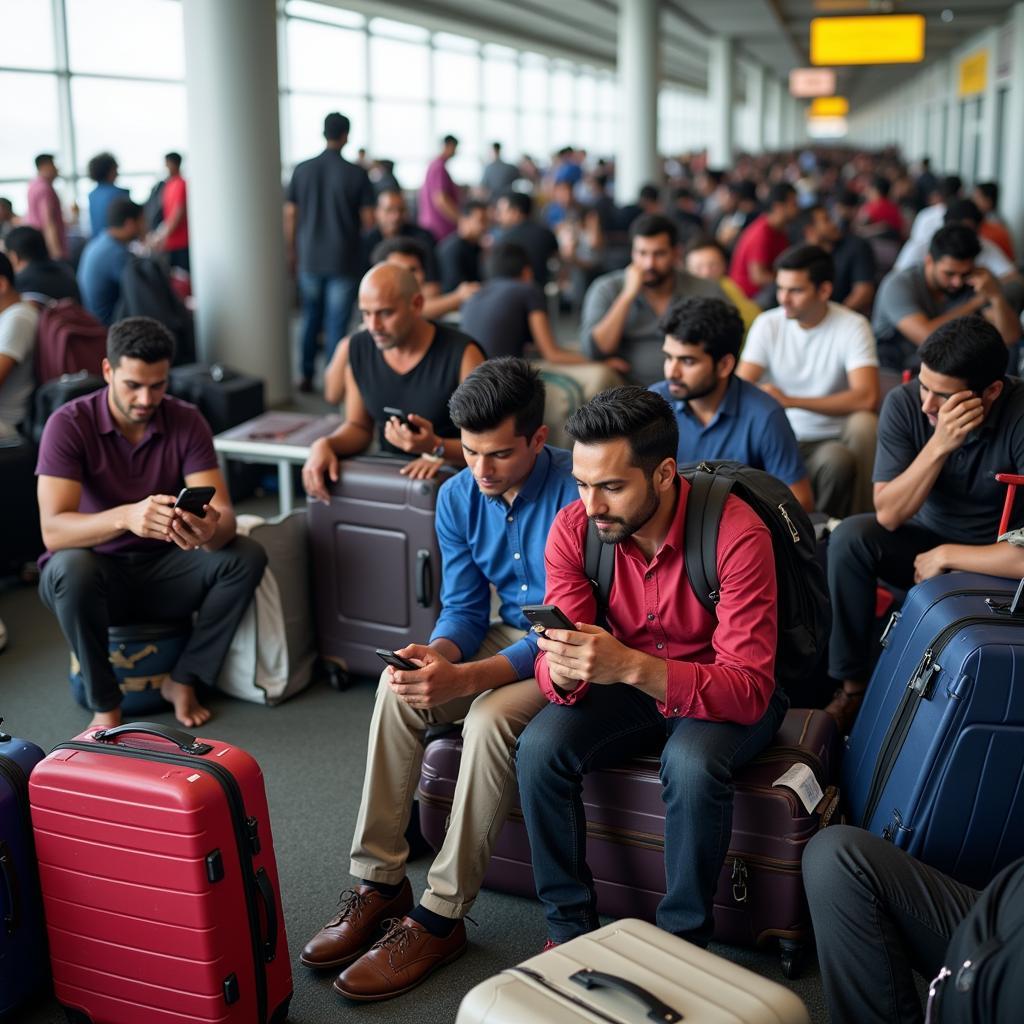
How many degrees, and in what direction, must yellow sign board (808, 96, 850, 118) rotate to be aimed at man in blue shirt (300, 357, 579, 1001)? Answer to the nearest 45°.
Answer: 0° — it already faces them

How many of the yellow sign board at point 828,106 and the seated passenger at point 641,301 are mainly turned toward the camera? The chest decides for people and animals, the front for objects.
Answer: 2

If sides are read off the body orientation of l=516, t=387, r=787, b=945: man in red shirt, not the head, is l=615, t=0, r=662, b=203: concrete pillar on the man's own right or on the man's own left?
on the man's own right

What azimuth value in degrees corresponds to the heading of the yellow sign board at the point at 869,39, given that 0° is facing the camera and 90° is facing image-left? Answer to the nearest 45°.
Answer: approximately 0°
